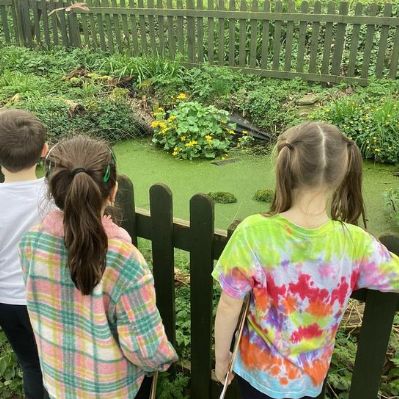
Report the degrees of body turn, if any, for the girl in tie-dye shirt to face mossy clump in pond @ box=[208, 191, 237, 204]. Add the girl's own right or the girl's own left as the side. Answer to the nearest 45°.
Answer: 0° — they already face it

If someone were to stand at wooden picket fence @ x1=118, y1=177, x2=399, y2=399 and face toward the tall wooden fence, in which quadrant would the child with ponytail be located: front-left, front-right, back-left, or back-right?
back-left

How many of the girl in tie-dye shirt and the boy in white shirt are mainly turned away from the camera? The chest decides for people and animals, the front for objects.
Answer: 2

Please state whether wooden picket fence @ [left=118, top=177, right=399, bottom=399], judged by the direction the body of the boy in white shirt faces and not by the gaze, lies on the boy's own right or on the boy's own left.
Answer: on the boy's own right

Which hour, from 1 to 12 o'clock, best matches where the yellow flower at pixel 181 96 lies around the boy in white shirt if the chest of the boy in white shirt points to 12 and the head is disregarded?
The yellow flower is roughly at 1 o'clock from the boy in white shirt.

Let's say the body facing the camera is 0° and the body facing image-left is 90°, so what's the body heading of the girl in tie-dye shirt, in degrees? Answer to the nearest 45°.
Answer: approximately 180°

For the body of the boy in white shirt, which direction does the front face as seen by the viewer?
away from the camera

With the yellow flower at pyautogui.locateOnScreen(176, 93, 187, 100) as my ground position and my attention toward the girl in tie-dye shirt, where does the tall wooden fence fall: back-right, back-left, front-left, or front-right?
back-left

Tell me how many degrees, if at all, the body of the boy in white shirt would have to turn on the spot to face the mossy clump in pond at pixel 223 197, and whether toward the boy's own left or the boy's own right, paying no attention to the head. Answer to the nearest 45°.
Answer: approximately 45° to the boy's own right

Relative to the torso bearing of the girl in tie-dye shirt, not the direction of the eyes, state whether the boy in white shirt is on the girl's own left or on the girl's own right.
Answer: on the girl's own left
